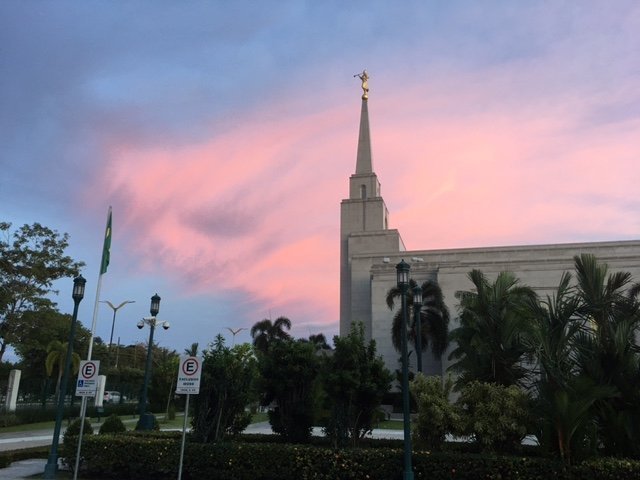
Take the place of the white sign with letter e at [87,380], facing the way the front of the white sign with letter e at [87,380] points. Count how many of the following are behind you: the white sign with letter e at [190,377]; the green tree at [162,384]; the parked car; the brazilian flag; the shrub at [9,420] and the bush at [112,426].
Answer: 5

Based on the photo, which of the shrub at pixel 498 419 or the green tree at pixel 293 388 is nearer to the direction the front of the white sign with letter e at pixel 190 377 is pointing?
the shrub

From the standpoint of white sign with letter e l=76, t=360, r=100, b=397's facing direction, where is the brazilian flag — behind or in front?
behind

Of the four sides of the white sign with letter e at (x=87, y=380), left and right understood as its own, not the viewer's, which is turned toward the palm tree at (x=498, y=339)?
left

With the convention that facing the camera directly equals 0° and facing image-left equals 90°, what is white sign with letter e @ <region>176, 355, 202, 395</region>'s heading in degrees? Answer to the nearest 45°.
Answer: approximately 0°

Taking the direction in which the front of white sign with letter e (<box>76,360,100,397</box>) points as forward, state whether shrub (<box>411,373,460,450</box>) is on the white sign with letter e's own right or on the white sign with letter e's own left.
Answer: on the white sign with letter e's own left

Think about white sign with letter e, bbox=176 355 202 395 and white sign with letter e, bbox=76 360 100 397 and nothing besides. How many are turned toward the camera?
2

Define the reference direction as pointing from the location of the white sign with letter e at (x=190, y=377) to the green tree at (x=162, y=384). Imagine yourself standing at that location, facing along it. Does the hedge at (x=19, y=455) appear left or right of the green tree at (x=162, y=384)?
left

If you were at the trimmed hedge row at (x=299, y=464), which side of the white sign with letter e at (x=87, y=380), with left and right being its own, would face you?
left
